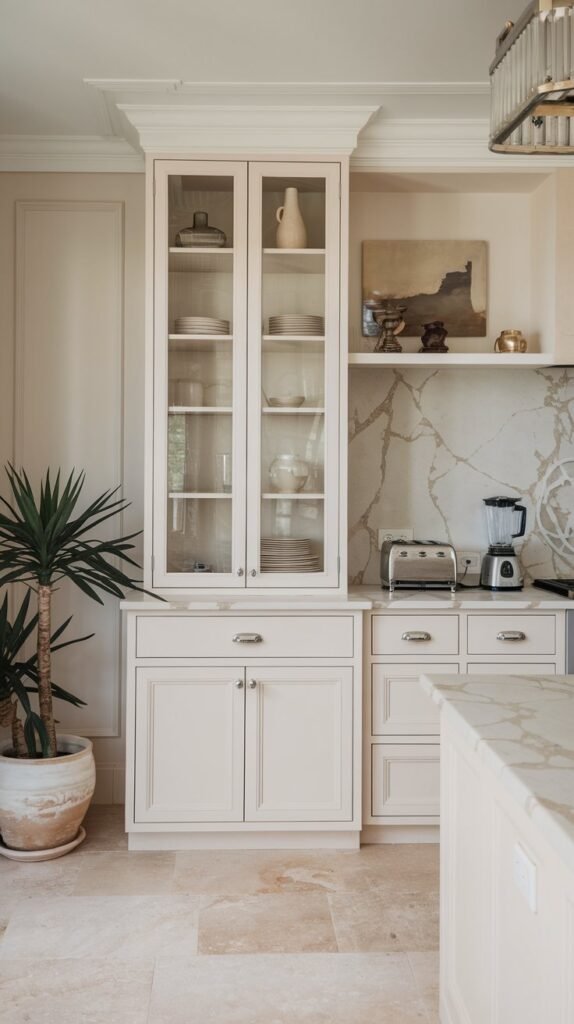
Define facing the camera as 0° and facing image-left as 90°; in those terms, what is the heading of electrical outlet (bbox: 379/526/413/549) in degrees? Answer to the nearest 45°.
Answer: approximately 0°

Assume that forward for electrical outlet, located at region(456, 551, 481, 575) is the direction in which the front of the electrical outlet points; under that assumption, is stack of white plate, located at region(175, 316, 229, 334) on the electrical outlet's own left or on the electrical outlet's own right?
on the electrical outlet's own right

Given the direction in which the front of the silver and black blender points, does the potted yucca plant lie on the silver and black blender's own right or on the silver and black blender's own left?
on the silver and black blender's own right

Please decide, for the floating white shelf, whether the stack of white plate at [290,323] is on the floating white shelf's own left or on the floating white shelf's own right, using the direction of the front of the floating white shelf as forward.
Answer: on the floating white shelf's own right

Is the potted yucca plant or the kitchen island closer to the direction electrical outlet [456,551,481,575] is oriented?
the kitchen island

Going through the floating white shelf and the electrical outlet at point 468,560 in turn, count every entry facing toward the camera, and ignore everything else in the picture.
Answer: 2

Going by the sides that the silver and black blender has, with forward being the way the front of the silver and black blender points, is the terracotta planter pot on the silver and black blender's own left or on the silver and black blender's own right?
on the silver and black blender's own right

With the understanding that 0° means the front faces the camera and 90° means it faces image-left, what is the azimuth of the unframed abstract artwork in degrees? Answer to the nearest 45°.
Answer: approximately 0°
